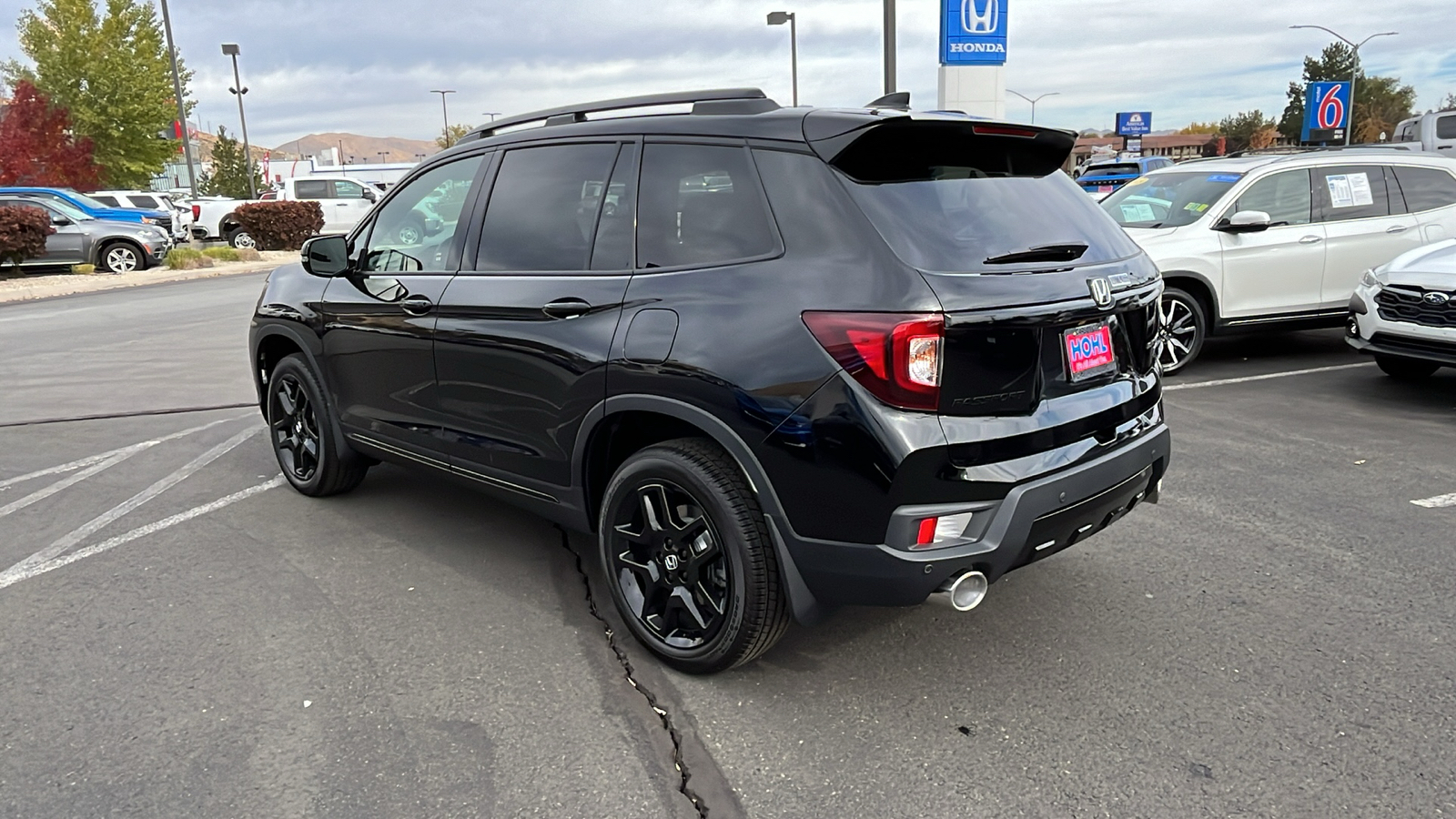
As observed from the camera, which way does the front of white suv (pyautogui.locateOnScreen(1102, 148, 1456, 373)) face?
facing the viewer and to the left of the viewer

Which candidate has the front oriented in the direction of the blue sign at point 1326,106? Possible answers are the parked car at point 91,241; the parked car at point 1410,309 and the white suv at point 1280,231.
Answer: the parked car at point 91,241

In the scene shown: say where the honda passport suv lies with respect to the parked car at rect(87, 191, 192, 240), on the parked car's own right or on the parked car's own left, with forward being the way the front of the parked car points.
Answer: on the parked car's own right

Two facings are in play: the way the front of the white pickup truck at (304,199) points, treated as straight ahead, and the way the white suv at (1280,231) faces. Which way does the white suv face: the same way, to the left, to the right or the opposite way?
the opposite way

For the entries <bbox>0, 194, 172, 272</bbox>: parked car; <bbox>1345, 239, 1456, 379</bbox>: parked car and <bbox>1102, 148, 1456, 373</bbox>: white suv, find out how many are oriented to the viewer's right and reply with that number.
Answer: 1

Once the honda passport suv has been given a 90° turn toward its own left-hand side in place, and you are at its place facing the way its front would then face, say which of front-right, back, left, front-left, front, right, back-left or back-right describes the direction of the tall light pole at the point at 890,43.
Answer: back-right

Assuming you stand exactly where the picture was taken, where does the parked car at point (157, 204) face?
facing to the right of the viewer

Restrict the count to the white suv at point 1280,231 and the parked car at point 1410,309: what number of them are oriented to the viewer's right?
0

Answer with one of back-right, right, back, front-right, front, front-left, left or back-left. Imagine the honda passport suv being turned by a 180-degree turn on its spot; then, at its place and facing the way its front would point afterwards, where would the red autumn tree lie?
back

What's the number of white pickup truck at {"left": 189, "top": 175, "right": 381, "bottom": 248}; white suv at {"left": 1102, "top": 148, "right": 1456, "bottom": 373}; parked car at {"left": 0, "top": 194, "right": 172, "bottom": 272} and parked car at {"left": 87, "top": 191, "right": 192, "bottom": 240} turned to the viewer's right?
3

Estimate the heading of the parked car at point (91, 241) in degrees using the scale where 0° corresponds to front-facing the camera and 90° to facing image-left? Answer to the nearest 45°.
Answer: approximately 270°

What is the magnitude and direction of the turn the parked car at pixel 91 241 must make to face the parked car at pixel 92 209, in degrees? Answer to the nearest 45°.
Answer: approximately 90° to its left

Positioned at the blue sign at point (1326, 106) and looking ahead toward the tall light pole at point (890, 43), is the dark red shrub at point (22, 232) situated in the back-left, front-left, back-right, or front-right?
front-right

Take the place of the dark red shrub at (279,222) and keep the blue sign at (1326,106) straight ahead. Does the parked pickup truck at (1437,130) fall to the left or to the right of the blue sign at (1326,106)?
right

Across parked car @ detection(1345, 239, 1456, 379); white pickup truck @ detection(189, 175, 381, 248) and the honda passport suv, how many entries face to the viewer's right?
1

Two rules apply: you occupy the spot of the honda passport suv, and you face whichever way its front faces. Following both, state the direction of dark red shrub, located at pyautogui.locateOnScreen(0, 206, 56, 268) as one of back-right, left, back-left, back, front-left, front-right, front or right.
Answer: front

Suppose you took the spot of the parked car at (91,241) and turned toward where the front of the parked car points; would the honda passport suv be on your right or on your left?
on your right

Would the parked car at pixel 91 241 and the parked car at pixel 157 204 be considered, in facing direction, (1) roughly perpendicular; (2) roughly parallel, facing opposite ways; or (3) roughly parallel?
roughly parallel

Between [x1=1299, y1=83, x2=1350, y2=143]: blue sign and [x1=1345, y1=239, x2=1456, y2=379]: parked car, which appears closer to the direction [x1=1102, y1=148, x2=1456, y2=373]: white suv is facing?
the parked car

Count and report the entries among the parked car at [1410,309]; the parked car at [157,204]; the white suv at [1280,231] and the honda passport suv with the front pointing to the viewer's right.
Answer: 1

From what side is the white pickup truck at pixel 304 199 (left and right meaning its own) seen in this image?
right
